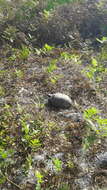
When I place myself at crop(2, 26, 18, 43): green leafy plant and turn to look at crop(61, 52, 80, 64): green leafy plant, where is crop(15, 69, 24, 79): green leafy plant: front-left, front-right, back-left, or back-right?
front-right

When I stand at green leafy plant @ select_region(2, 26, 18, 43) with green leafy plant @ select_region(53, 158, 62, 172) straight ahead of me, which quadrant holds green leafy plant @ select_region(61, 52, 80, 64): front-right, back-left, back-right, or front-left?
front-left

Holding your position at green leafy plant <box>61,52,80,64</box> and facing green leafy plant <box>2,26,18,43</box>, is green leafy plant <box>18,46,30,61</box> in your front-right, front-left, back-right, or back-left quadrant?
front-left

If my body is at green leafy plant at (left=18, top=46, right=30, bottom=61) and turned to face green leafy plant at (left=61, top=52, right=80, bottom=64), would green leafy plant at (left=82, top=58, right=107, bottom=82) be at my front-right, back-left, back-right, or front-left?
front-right

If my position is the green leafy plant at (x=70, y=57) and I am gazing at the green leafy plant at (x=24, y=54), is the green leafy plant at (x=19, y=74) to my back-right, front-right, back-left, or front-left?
front-left
